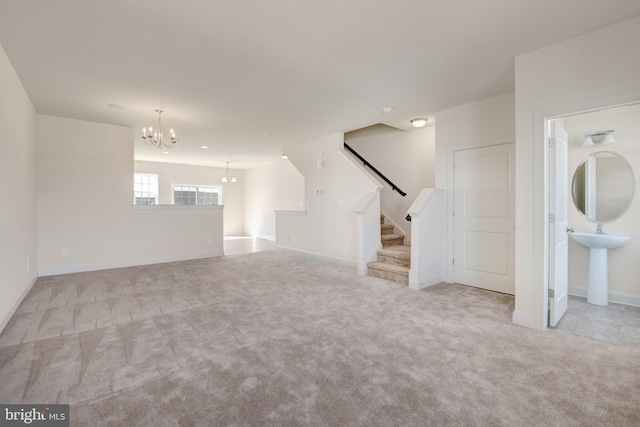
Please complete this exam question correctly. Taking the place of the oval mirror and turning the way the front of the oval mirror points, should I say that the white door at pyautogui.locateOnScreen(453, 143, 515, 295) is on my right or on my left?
on my right

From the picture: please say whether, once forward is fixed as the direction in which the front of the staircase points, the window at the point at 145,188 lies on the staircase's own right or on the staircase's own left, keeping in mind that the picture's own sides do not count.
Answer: on the staircase's own right

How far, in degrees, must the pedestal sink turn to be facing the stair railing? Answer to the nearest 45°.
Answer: approximately 90° to its right

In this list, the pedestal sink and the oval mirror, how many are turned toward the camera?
2

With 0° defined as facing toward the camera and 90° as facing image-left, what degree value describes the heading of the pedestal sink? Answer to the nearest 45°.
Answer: approximately 0°

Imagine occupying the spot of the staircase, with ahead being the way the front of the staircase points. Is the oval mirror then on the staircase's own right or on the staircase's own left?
on the staircase's own left

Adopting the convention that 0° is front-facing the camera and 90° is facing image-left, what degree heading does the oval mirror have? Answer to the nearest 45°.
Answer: approximately 0°

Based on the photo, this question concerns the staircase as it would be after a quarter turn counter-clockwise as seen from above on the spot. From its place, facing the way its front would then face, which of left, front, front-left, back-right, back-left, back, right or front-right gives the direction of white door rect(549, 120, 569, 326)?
front

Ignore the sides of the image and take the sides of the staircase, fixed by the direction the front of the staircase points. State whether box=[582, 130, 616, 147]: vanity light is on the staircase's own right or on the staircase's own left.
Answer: on the staircase's own left
